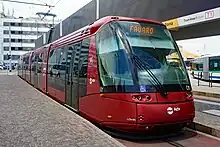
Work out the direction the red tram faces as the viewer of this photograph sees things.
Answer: facing the viewer and to the right of the viewer
